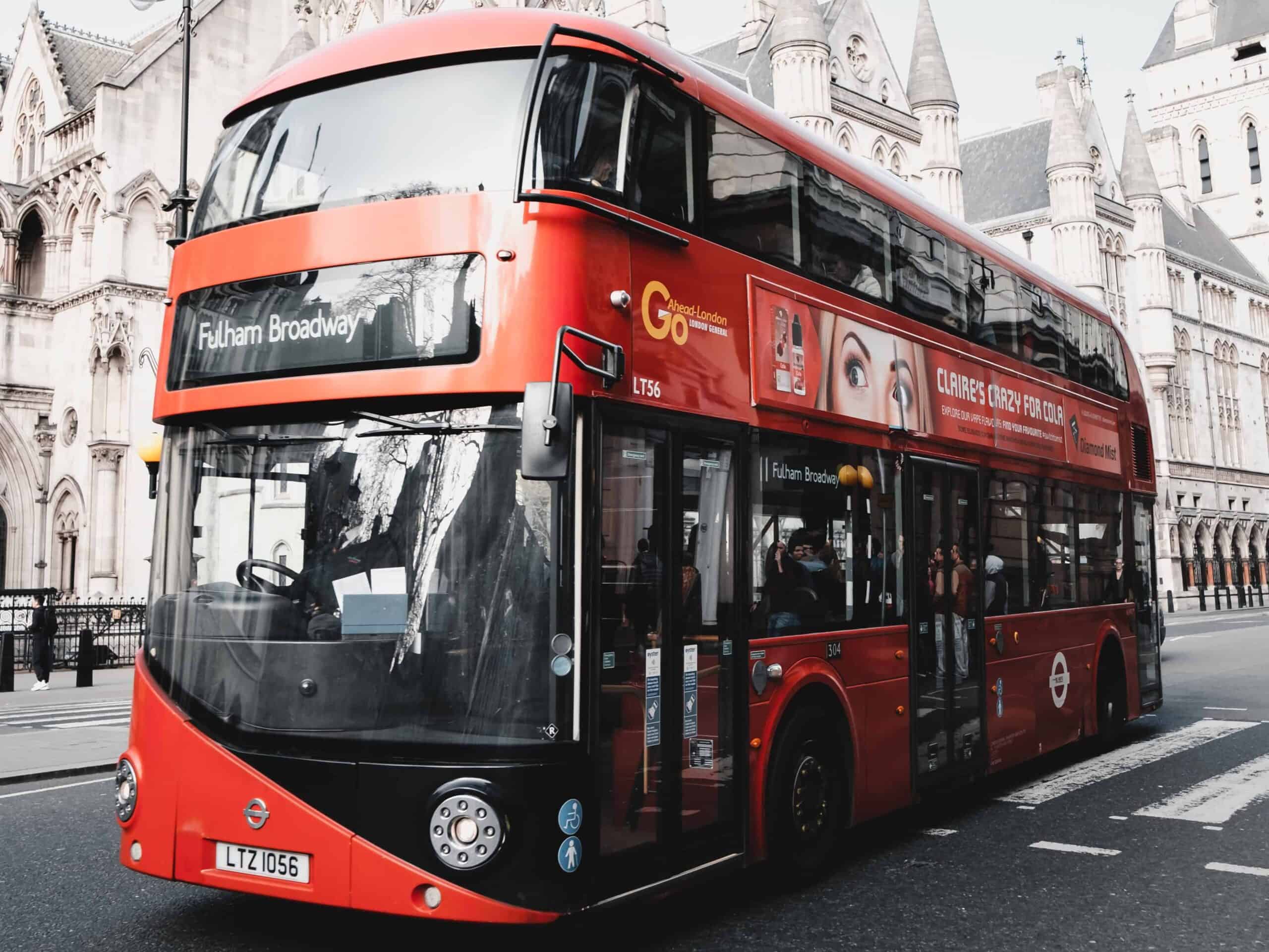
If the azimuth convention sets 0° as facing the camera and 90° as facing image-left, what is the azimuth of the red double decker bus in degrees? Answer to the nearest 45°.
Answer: approximately 45°

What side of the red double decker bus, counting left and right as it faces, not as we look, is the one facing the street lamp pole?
right

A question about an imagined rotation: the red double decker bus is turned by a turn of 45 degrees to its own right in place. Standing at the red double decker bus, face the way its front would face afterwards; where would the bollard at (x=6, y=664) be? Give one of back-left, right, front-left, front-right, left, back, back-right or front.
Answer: front-right

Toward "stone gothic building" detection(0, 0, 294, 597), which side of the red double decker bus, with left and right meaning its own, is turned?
right
